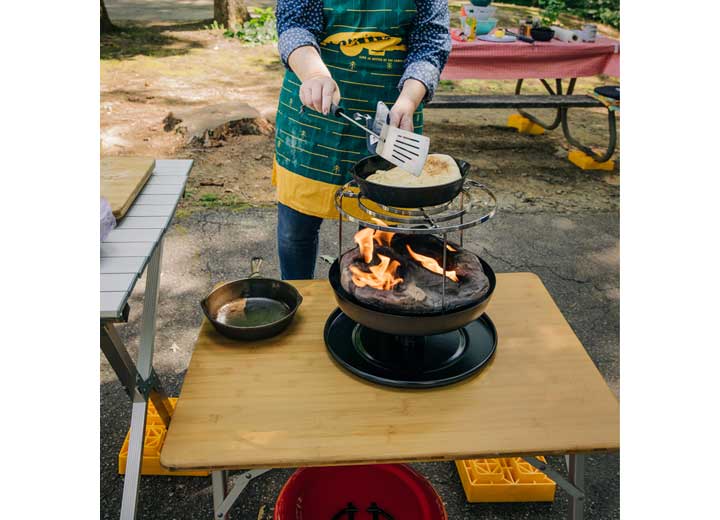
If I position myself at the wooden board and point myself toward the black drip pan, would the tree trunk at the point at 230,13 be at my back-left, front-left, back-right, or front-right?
back-left

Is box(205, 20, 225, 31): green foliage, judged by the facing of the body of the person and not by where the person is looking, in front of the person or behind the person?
behind

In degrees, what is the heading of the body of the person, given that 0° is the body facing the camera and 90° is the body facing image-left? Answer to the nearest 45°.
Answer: approximately 0°

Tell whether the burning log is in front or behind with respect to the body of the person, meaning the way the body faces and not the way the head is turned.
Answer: in front

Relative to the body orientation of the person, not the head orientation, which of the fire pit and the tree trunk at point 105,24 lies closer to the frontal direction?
the fire pit

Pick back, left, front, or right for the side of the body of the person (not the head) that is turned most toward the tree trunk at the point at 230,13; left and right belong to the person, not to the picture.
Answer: back
